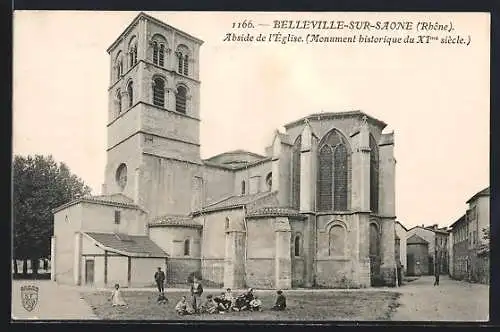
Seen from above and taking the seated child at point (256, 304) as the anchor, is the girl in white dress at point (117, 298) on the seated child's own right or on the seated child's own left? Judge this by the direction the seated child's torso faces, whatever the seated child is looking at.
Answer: on the seated child's own right

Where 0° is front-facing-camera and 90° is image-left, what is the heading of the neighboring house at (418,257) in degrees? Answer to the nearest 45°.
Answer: approximately 0°

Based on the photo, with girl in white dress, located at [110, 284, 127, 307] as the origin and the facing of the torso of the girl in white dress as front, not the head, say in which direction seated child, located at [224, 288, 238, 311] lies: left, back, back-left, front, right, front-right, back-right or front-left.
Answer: left

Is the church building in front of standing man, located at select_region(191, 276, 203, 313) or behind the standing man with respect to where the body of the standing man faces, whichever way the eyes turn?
behind
